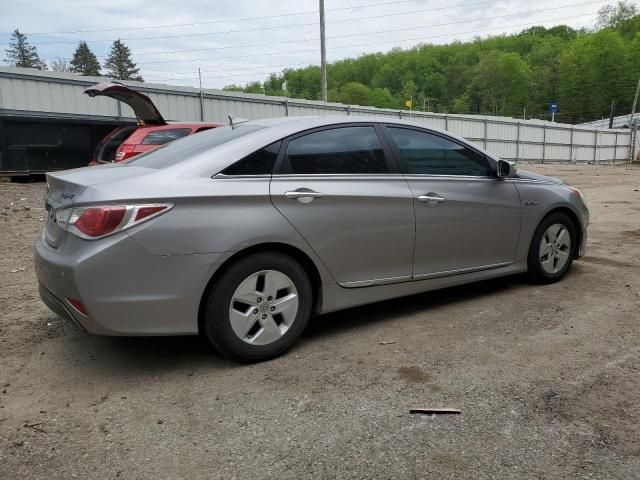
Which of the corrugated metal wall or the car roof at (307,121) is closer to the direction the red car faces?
the corrugated metal wall

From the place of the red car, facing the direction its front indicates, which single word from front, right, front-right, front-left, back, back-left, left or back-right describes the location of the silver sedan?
back-right

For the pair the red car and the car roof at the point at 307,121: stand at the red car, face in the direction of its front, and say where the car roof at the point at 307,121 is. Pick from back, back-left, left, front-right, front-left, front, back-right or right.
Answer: back-right

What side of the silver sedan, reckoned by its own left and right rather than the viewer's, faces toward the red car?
left

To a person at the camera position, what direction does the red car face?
facing away from the viewer and to the right of the viewer

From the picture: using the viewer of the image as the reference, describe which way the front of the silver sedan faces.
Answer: facing away from the viewer and to the right of the viewer

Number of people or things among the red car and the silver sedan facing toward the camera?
0
